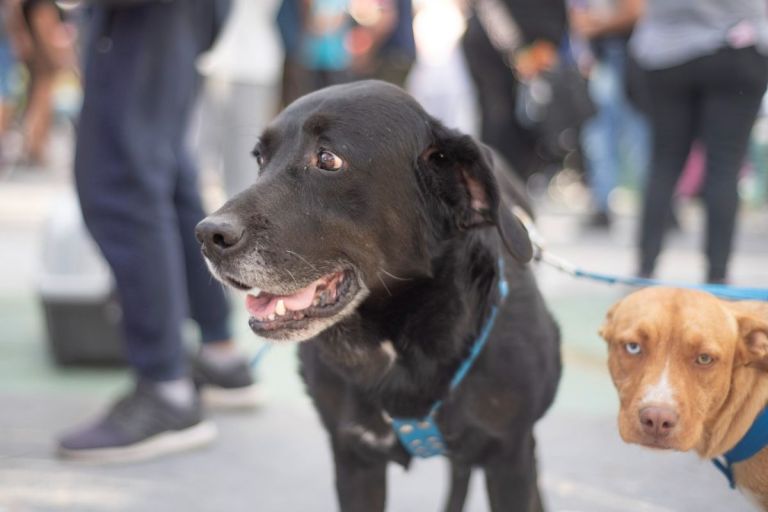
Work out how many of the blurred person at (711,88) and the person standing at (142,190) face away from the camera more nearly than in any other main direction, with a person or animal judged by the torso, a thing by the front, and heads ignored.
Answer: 1

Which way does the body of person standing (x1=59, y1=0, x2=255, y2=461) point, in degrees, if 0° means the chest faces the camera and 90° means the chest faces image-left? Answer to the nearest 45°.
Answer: approximately 90°

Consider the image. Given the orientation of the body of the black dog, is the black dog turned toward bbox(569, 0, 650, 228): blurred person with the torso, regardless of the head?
no

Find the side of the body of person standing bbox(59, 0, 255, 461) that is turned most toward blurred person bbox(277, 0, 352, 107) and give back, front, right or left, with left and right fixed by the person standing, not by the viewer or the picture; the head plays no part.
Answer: right

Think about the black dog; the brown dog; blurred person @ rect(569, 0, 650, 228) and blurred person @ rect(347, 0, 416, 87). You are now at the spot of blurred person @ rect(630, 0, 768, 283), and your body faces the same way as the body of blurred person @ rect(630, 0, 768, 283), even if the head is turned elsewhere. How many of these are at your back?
2

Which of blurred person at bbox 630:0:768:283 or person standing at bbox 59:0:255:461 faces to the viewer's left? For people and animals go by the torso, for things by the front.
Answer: the person standing

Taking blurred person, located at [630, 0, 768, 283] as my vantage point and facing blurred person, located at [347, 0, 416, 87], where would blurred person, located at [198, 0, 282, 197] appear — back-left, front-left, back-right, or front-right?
front-left

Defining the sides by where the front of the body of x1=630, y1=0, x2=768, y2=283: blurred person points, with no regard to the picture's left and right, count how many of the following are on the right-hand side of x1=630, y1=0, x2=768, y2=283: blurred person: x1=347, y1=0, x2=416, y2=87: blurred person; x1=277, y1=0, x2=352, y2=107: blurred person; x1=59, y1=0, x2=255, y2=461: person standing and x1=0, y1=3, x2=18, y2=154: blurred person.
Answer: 0

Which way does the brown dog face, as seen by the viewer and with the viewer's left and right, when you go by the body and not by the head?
facing the viewer and to the left of the viewer

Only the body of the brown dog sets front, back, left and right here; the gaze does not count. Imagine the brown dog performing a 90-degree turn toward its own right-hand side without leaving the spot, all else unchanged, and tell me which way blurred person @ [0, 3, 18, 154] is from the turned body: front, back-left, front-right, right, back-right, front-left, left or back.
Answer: front

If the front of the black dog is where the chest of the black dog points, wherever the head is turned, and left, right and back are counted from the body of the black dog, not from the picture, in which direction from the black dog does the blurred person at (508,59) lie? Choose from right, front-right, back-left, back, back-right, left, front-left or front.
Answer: back-right

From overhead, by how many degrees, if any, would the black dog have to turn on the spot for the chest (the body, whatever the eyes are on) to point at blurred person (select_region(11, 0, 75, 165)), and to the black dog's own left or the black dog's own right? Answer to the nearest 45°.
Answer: approximately 90° to the black dog's own right

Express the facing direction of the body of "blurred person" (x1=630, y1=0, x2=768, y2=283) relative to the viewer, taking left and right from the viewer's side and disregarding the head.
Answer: facing away from the viewer

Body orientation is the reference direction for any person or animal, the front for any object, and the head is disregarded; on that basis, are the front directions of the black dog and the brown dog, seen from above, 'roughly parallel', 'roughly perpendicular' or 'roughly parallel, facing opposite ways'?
roughly parallel

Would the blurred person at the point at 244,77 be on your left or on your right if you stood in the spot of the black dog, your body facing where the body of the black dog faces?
on your right

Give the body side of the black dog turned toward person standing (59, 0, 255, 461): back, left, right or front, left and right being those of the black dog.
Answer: right
